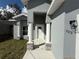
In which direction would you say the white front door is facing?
toward the camera
